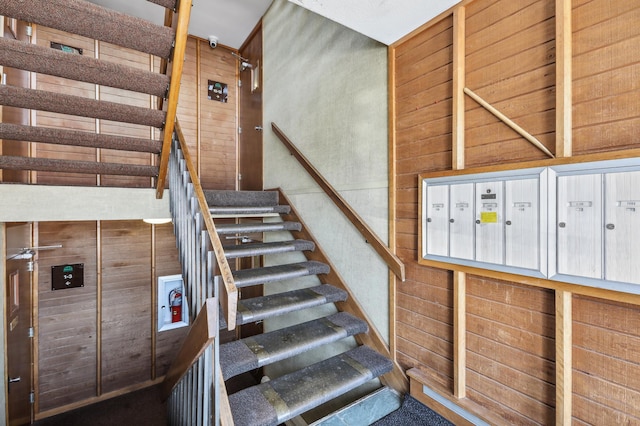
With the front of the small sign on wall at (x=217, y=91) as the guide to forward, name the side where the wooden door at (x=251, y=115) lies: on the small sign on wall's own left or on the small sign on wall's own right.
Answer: on the small sign on wall's own left

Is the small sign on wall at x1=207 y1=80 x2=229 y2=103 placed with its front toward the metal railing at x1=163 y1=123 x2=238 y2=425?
yes

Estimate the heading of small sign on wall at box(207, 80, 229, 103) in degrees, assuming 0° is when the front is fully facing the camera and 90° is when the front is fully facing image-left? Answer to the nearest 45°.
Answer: approximately 0°

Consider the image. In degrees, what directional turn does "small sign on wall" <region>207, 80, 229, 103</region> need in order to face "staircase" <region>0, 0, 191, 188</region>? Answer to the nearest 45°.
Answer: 0° — it already faces it
